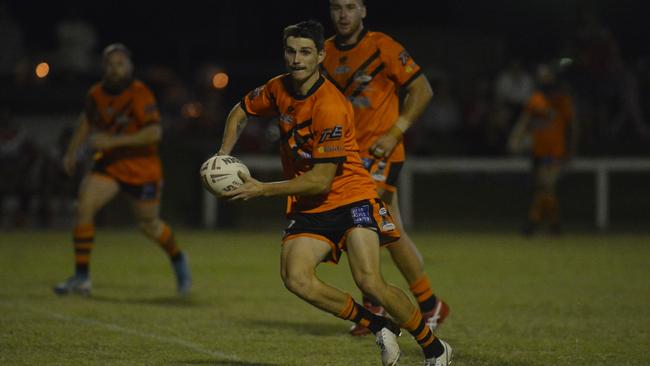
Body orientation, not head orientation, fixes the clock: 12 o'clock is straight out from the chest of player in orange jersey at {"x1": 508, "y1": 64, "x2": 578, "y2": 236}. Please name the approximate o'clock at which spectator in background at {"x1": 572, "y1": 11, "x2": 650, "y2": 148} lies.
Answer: spectator in background at {"x1": 572, "y1": 11, "x2": 650, "y2": 148} is roughly at 7 o'clock from player in orange jersey at {"x1": 508, "y1": 64, "x2": 578, "y2": 236}.

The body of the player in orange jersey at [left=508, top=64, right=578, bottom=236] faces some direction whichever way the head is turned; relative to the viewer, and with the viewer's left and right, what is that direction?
facing the viewer and to the left of the viewer

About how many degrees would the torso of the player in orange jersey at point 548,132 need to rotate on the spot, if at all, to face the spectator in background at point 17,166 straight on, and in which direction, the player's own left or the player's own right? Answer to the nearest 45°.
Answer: approximately 45° to the player's own right

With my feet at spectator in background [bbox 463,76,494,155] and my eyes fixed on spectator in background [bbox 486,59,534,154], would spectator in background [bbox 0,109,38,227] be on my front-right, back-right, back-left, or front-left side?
back-right
